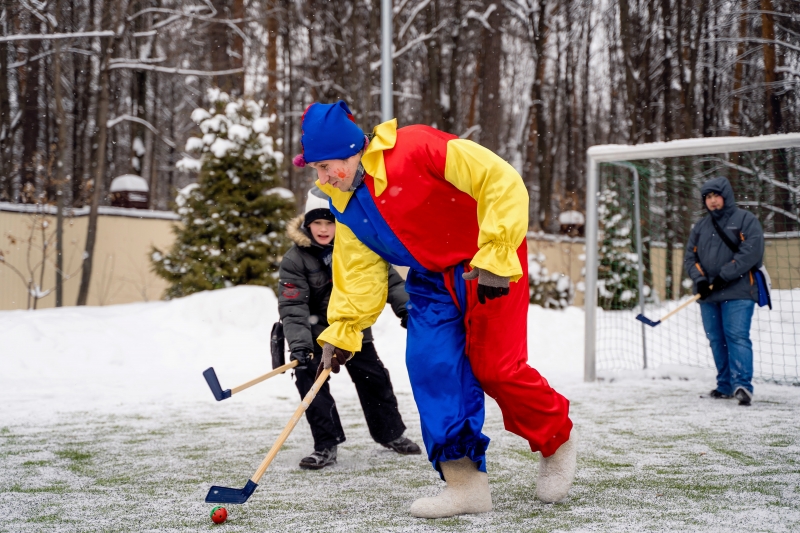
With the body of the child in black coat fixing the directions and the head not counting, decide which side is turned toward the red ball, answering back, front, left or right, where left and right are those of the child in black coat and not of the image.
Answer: front

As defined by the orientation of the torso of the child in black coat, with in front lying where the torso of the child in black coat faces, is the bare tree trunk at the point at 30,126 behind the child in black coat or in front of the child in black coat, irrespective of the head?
behind

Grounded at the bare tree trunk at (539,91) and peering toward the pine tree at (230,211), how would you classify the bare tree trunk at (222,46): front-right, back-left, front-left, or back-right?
front-right

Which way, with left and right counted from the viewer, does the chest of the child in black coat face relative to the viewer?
facing the viewer

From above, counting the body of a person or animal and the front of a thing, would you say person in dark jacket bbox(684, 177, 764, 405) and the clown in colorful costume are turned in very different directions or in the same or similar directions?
same or similar directions

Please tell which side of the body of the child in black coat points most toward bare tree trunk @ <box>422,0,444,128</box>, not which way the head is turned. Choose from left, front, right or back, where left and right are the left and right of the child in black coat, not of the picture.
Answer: back

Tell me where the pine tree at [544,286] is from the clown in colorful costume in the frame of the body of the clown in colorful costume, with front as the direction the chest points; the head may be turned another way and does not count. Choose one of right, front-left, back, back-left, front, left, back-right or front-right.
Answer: back-right

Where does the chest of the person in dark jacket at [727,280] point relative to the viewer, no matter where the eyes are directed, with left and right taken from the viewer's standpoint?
facing the viewer and to the left of the viewer

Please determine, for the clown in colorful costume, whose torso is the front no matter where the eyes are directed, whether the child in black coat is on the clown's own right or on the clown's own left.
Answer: on the clown's own right

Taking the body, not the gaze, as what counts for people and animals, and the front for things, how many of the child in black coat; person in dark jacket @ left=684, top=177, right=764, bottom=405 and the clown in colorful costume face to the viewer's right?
0

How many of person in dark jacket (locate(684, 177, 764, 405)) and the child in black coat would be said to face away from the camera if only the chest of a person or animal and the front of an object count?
0

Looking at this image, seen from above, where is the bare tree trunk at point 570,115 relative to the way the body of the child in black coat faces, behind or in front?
behind

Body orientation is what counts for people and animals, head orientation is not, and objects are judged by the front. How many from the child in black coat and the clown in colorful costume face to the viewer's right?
0

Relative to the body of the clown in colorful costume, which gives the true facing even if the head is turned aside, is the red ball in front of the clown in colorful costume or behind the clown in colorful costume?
in front

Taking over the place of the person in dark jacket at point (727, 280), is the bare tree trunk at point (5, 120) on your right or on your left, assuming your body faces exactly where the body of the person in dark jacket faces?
on your right
